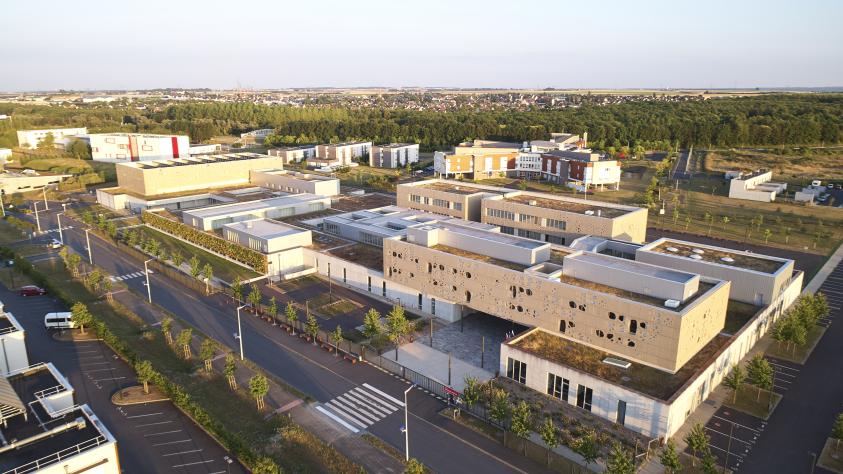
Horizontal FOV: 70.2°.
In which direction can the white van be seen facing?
to the viewer's right

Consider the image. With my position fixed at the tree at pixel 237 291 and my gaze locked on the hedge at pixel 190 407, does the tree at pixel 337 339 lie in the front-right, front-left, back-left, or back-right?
front-left

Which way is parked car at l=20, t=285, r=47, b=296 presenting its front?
to the viewer's right

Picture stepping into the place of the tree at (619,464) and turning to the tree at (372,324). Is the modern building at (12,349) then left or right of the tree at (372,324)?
left

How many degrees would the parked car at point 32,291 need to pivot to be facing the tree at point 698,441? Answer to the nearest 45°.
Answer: approximately 45° to its right

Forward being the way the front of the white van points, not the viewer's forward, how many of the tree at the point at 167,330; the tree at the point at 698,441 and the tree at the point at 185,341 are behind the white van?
0

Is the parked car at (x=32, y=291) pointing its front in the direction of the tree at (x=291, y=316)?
no

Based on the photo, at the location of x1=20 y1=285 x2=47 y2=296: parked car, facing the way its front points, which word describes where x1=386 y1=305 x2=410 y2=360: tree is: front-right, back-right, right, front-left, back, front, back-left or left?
front-right

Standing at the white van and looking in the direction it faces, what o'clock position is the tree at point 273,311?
The tree is roughly at 1 o'clock from the white van.

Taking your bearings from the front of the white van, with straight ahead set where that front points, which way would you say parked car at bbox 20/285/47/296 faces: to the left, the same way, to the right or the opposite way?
the same way
